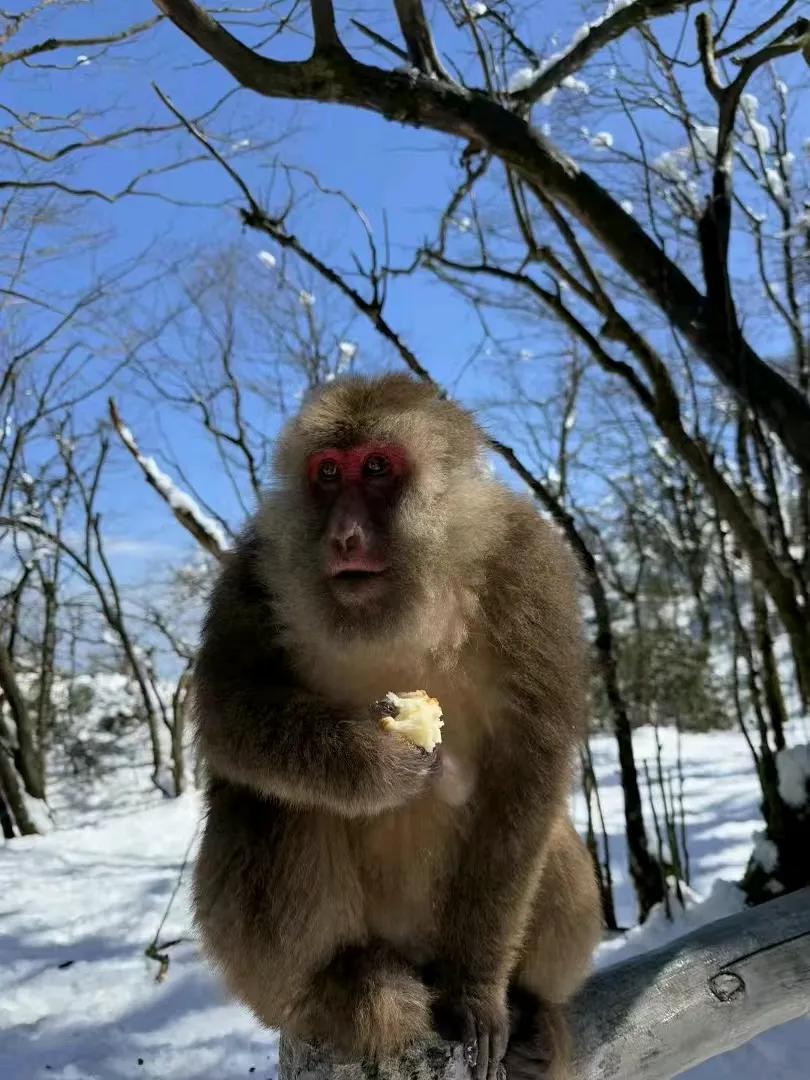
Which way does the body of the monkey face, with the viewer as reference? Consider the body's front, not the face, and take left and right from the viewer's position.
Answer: facing the viewer

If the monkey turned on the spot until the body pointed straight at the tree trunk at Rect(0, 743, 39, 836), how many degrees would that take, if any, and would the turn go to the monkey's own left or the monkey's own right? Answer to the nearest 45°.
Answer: approximately 135° to the monkey's own right

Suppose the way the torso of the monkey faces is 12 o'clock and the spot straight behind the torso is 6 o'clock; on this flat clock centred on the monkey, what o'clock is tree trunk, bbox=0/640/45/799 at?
The tree trunk is roughly at 5 o'clock from the monkey.
